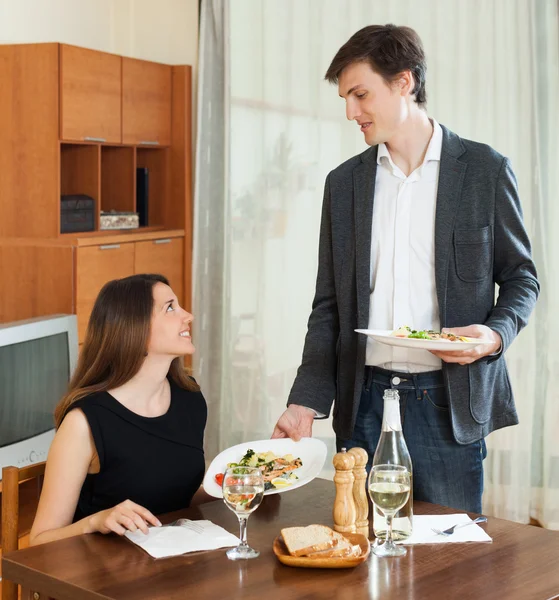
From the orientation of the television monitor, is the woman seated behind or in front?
in front

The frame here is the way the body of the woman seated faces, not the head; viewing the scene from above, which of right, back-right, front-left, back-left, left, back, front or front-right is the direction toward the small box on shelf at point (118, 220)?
back-left

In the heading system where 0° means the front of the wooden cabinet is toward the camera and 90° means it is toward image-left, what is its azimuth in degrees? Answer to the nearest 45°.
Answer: approximately 315°

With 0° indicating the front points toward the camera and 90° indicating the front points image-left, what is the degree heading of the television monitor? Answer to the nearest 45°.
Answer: approximately 315°

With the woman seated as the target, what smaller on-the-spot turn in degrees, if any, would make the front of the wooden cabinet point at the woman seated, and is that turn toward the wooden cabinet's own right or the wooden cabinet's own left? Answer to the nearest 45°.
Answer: approximately 45° to the wooden cabinet's own right

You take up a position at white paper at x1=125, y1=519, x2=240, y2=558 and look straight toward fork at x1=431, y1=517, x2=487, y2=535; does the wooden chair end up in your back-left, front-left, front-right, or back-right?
back-left

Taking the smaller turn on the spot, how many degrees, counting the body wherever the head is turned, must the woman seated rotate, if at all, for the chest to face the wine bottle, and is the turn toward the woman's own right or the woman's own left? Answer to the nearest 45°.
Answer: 0° — they already face it

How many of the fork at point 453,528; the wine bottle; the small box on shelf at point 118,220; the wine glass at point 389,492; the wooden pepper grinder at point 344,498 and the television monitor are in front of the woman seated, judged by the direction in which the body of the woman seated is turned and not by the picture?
4

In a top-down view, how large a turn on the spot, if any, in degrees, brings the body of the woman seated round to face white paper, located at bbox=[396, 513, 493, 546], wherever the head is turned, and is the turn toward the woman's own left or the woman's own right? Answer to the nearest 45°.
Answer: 0° — they already face it
